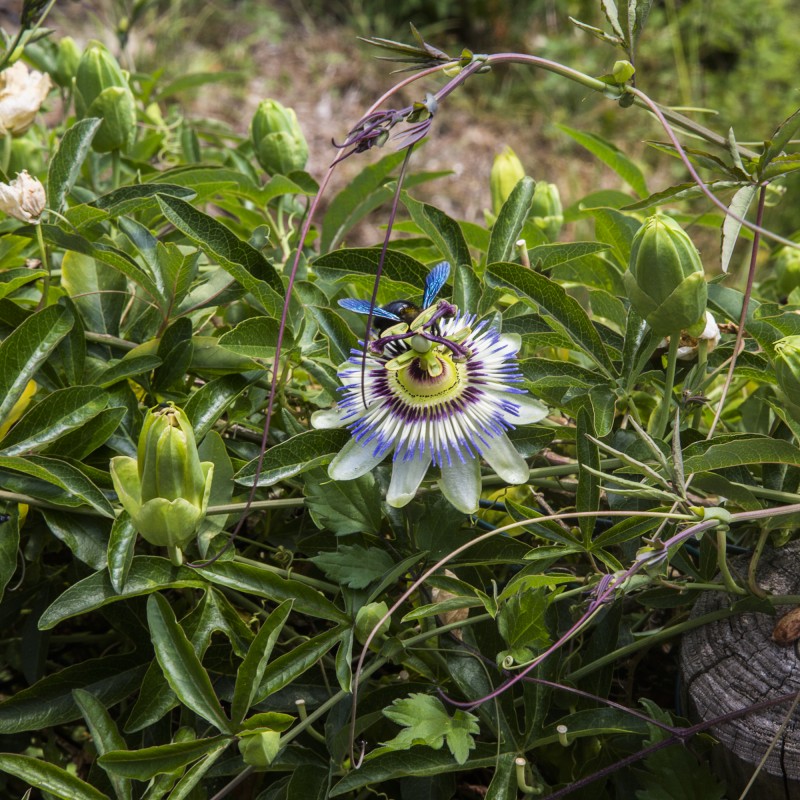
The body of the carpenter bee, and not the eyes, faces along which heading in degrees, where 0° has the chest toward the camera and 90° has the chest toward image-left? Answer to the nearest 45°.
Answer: approximately 315°
